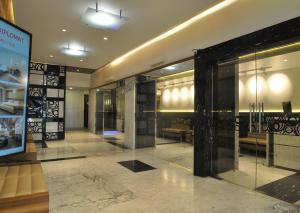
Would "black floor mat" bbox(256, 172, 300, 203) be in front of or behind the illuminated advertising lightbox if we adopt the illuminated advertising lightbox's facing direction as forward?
in front

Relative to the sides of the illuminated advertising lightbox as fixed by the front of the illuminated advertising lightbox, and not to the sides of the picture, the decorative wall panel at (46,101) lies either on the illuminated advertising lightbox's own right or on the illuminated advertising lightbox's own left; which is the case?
on the illuminated advertising lightbox's own left

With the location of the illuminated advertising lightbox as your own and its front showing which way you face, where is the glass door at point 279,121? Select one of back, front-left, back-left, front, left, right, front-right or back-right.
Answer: front-left

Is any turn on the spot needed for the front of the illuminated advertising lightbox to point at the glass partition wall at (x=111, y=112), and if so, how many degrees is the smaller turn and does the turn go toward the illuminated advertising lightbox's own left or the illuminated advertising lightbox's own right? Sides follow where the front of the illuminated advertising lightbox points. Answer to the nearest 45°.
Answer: approximately 90° to the illuminated advertising lightbox's own left

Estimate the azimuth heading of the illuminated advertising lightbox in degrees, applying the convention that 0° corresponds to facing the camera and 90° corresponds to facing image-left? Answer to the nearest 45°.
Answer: approximately 315°

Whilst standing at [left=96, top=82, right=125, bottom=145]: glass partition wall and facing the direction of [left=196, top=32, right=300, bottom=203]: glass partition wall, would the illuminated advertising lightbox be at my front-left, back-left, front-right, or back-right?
front-right

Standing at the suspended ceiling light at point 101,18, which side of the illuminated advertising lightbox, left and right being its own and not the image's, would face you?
left

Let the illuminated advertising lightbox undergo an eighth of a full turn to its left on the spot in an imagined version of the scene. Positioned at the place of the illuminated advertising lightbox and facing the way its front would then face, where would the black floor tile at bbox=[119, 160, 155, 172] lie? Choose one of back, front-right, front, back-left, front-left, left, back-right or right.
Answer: front-left

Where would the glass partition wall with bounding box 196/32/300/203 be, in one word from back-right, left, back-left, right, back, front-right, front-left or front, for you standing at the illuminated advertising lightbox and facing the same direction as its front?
front-left

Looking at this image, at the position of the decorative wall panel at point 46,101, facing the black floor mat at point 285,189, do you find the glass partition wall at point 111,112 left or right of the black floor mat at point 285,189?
left
